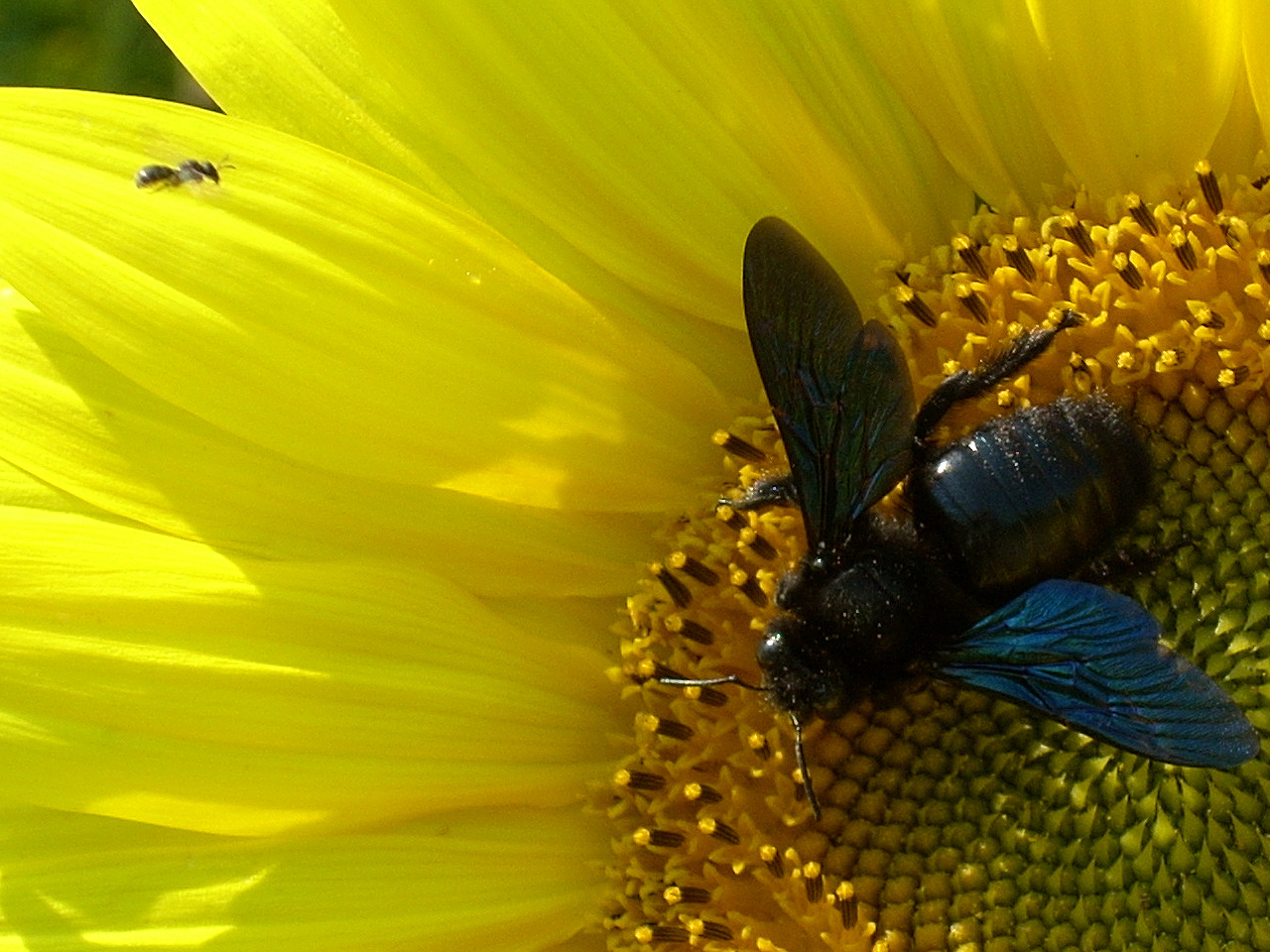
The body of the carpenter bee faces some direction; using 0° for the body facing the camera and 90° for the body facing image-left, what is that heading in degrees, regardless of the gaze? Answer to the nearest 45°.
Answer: approximately 45°
